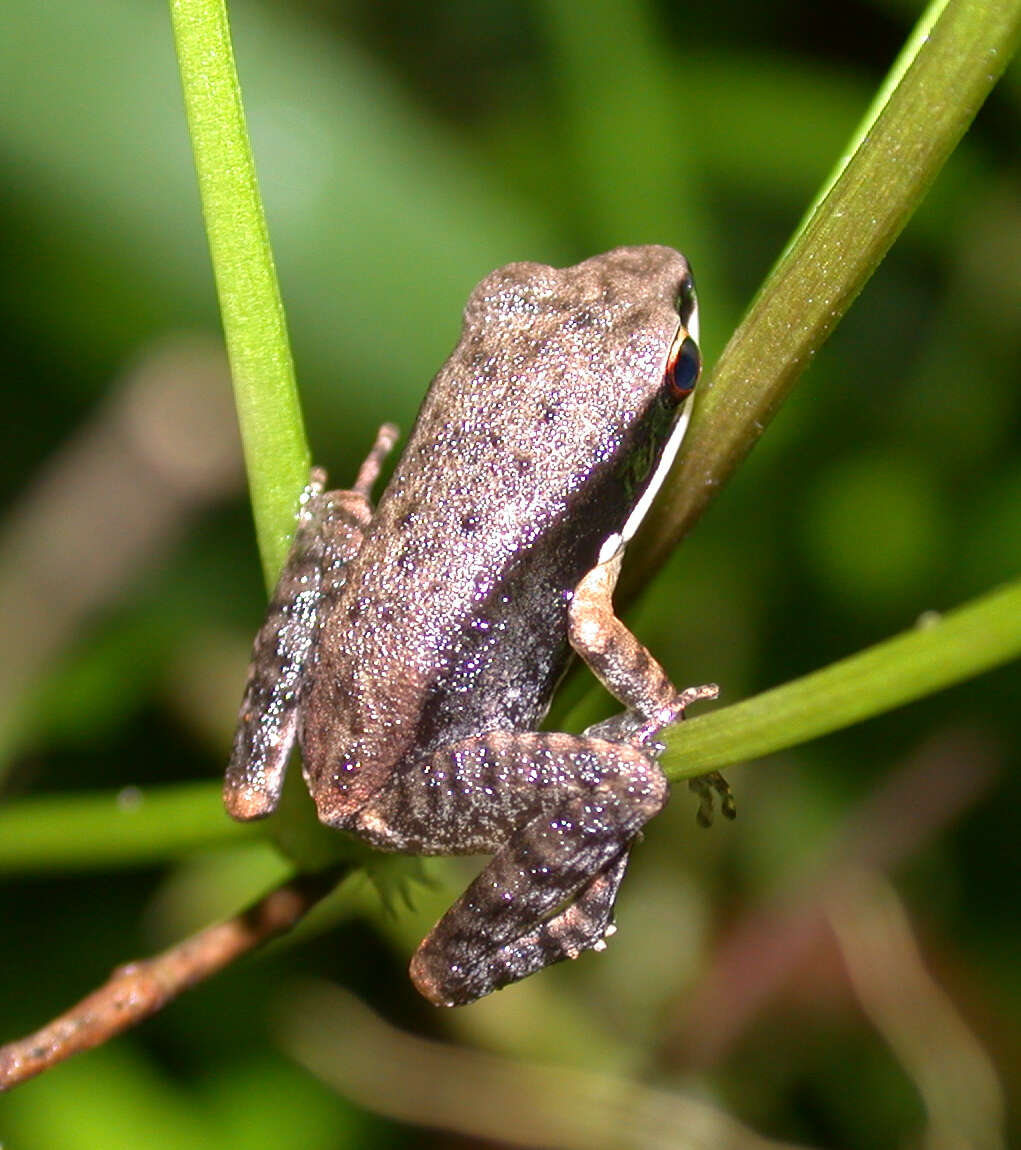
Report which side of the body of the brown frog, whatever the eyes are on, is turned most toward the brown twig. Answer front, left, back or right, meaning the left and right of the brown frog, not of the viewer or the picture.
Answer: back

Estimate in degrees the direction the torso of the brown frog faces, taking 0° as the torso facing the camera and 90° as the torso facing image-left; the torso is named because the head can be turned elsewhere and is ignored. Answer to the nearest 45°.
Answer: approximately 225°
